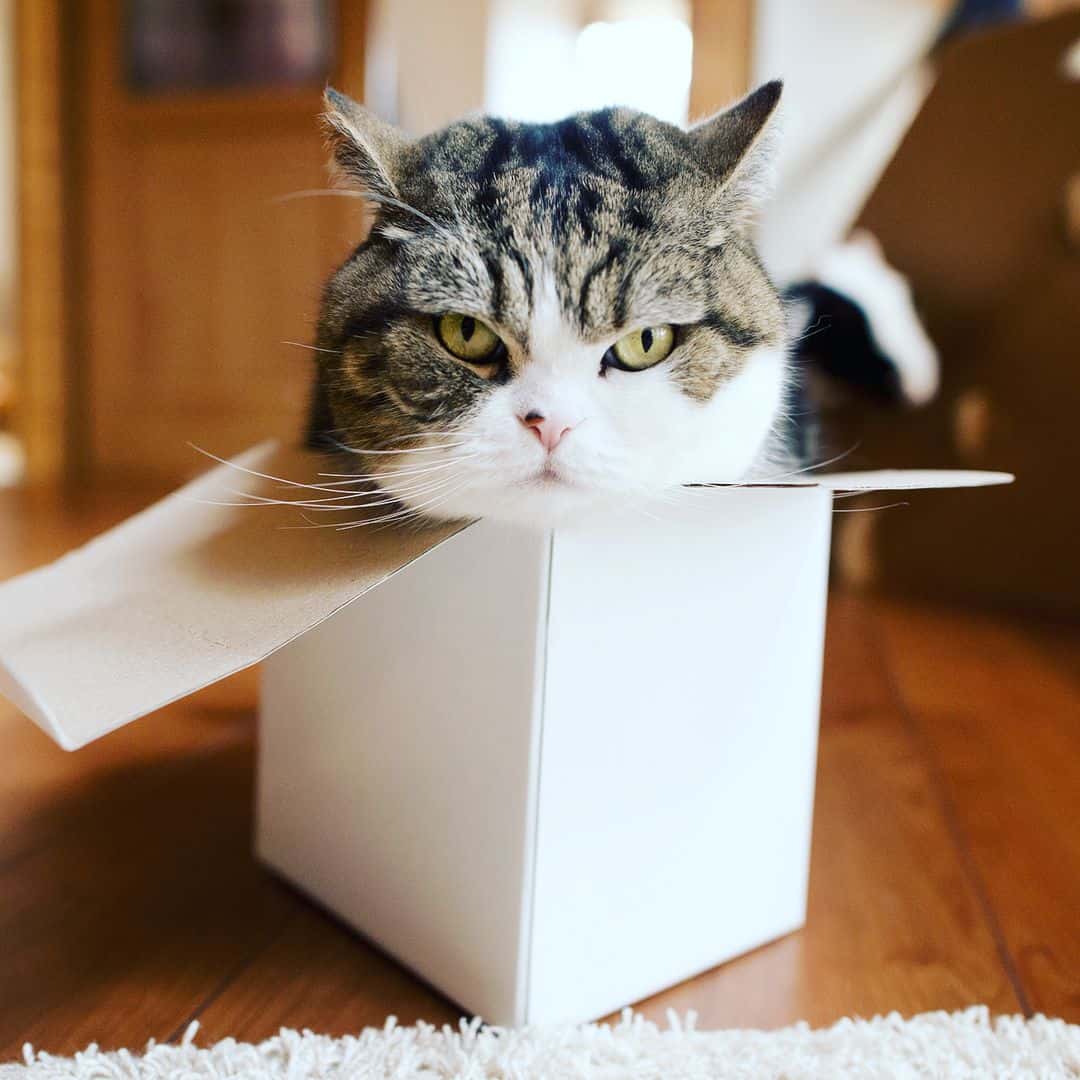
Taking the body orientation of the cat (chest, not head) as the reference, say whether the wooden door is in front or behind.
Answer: behind

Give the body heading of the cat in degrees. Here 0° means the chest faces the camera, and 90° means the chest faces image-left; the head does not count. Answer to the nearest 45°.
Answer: approximately 0°
